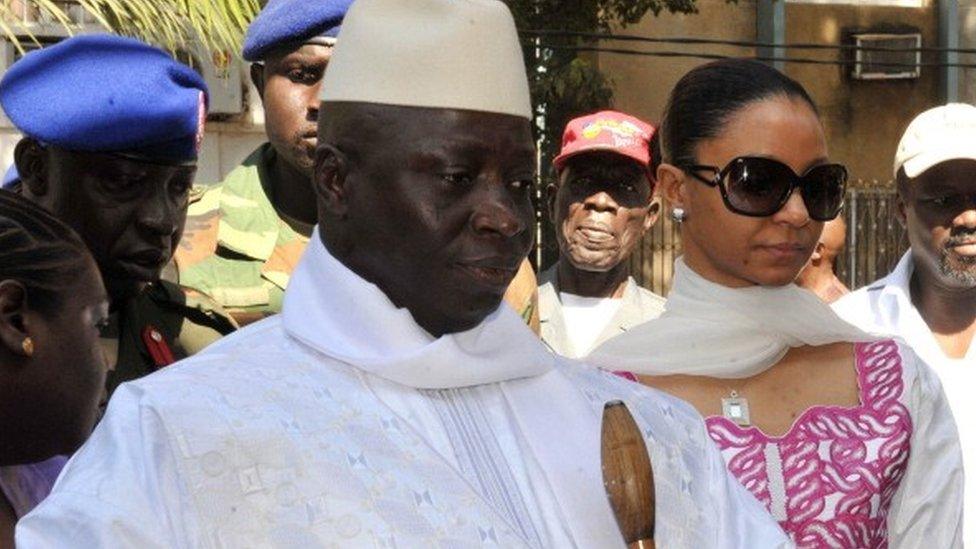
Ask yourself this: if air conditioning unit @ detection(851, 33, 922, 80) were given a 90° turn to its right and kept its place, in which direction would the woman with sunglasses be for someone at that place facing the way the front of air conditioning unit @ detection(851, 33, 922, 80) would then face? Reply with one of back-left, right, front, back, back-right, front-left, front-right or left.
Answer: left

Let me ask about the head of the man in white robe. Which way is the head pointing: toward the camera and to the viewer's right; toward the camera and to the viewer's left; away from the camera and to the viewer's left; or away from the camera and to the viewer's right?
toward the camera and to the viewer's right

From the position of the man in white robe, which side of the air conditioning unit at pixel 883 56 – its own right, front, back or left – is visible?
front

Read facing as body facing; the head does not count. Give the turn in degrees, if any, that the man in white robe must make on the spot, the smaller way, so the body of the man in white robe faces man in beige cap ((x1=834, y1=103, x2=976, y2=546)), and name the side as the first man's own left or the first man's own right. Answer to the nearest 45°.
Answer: approximately 90° to the first man's own left

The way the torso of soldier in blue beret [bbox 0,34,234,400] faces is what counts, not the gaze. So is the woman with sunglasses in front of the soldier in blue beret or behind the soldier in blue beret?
in front

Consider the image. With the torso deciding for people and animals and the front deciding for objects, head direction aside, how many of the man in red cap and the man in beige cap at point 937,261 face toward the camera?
2

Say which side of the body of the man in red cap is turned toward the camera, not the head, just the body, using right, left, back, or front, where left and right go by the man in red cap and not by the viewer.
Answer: front

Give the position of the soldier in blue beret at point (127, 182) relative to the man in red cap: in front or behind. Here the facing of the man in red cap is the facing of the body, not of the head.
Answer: in front

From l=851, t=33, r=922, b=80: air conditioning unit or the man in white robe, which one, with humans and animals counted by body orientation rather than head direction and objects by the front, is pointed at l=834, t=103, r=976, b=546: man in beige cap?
the air conditioning unit

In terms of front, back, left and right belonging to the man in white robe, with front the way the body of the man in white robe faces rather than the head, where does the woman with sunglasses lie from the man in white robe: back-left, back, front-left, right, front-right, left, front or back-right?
left

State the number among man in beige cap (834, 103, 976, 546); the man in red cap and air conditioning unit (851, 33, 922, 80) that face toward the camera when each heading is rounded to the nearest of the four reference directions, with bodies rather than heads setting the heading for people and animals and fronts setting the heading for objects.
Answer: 3

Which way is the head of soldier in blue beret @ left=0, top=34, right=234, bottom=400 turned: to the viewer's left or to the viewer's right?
to the viewer's right

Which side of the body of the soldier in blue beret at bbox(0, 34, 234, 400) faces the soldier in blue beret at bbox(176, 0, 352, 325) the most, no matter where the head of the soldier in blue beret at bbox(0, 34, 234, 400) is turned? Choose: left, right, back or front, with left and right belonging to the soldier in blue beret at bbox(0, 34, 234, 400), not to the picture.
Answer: left

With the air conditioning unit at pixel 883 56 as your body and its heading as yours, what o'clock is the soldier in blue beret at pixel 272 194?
The soldier in blue beret is roughly at 12 o'clock from the air conditioning unit.

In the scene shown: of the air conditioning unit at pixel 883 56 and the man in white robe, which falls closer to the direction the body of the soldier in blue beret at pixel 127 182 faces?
the man in white robe

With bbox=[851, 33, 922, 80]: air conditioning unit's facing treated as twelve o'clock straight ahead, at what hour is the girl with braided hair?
The girl with braided hair is roughly at 12 o'clock from the air conditioning unit.
